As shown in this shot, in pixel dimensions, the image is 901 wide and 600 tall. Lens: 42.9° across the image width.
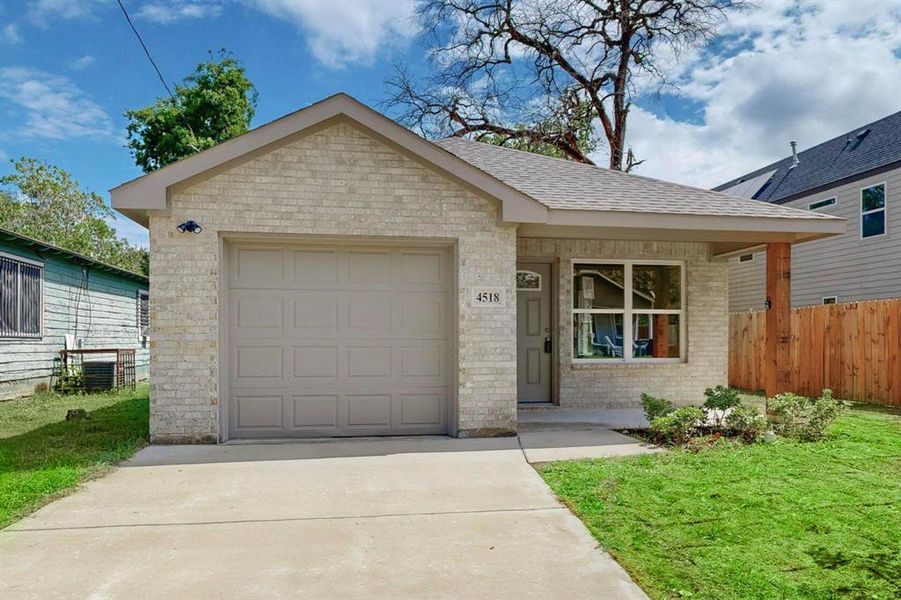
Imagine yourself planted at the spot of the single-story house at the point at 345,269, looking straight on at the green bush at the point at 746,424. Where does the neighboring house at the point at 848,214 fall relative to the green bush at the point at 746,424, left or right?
left

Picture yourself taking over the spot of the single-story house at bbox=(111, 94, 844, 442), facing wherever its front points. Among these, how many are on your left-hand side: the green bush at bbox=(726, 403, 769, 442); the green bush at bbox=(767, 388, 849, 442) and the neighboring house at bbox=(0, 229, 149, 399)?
2

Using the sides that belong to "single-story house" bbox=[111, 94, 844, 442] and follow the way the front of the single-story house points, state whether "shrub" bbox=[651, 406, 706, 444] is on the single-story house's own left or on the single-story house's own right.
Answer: on the single-story house's own left

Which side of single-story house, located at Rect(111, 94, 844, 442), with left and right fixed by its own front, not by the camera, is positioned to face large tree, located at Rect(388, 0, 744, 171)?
back

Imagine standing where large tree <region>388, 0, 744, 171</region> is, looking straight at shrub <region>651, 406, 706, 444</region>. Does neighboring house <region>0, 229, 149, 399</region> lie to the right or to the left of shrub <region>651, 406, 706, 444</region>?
right

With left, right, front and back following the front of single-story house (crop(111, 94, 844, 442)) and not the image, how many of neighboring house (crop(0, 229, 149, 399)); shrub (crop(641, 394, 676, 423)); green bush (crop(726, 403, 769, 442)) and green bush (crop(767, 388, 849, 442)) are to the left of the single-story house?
3

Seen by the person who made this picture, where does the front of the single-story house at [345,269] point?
facing the viewer

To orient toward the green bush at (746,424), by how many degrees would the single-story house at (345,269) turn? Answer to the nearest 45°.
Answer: approximately 90° to its left

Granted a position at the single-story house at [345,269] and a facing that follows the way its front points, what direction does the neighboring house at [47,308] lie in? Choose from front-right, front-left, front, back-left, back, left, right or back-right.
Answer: back-right

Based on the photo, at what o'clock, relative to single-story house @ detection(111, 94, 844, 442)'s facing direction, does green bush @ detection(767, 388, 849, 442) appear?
The green bush is roughly at 9 o'clock from the single-story house.

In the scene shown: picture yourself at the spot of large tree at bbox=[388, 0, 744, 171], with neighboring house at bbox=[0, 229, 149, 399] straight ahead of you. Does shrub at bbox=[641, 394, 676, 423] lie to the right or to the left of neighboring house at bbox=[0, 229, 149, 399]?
left
